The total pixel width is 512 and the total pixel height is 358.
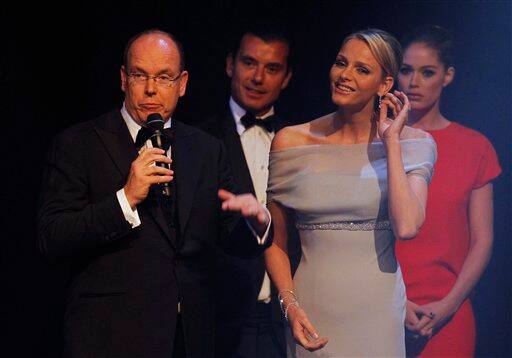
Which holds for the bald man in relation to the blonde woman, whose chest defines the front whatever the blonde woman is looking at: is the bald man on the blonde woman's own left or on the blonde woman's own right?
on the blonde woman's own right

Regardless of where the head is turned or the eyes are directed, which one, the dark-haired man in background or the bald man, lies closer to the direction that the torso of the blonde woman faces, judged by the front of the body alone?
the bald man

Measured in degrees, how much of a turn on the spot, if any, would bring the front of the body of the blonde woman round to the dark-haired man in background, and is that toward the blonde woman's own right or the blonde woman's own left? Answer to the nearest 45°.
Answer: approximately 135° to the blonde woman's own right

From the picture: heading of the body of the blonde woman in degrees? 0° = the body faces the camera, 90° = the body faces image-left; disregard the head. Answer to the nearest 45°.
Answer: approximately 0°
